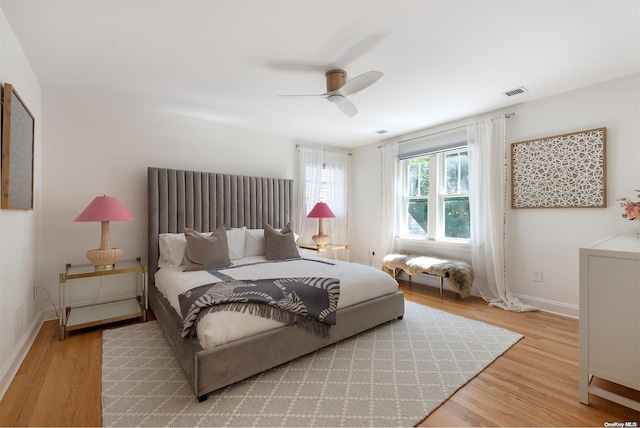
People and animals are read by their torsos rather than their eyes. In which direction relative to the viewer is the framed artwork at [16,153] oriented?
to the viewer's right

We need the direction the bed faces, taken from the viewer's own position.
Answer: facing the viewer and to the right of the viewer

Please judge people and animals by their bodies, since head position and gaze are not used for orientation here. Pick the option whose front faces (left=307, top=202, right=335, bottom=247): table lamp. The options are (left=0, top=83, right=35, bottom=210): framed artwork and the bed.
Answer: the framed artwork

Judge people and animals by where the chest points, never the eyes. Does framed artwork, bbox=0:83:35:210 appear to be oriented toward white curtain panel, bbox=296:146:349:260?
yes

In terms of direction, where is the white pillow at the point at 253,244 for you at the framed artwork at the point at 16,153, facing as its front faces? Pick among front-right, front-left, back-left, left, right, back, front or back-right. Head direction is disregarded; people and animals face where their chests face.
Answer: front

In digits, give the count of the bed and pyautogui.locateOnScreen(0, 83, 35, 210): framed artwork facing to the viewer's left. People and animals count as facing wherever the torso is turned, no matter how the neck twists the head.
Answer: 0

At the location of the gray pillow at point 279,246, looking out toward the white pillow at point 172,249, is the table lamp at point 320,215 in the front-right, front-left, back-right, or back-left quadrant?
back-right

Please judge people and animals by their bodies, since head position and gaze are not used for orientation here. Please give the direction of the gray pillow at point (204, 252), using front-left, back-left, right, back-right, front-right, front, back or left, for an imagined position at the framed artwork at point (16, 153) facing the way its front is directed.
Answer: front

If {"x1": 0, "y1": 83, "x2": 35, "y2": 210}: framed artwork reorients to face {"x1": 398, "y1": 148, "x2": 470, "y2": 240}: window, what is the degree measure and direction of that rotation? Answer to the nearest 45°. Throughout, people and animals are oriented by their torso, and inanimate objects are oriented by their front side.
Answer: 0° — it already faces it

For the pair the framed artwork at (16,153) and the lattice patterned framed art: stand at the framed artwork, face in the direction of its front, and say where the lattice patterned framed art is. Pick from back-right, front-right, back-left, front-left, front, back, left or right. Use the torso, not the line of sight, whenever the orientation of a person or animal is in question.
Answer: front-right

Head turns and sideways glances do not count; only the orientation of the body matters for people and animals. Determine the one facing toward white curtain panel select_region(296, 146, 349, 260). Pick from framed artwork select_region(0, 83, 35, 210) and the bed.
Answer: the framed artwork

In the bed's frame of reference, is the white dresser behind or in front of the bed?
in front

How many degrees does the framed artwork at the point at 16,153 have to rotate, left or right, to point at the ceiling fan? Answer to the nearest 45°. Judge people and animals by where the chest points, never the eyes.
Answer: approximately 45° to its right

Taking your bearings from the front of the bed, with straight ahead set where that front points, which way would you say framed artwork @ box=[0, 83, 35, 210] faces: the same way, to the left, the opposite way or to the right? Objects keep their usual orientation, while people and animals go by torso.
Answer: to the left

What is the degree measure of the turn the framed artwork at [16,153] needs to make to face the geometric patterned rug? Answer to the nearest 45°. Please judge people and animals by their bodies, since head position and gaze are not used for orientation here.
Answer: approximately 45° to its right

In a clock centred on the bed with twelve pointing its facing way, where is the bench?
The bench is roughly at 10 o'clock from the bed.

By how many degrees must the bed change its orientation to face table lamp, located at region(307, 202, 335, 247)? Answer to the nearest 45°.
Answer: approximately 90° to its left

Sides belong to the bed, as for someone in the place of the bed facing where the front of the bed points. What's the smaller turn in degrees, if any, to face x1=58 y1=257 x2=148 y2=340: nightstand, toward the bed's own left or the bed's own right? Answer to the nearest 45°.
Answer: approximately 135° to the bed's own right
